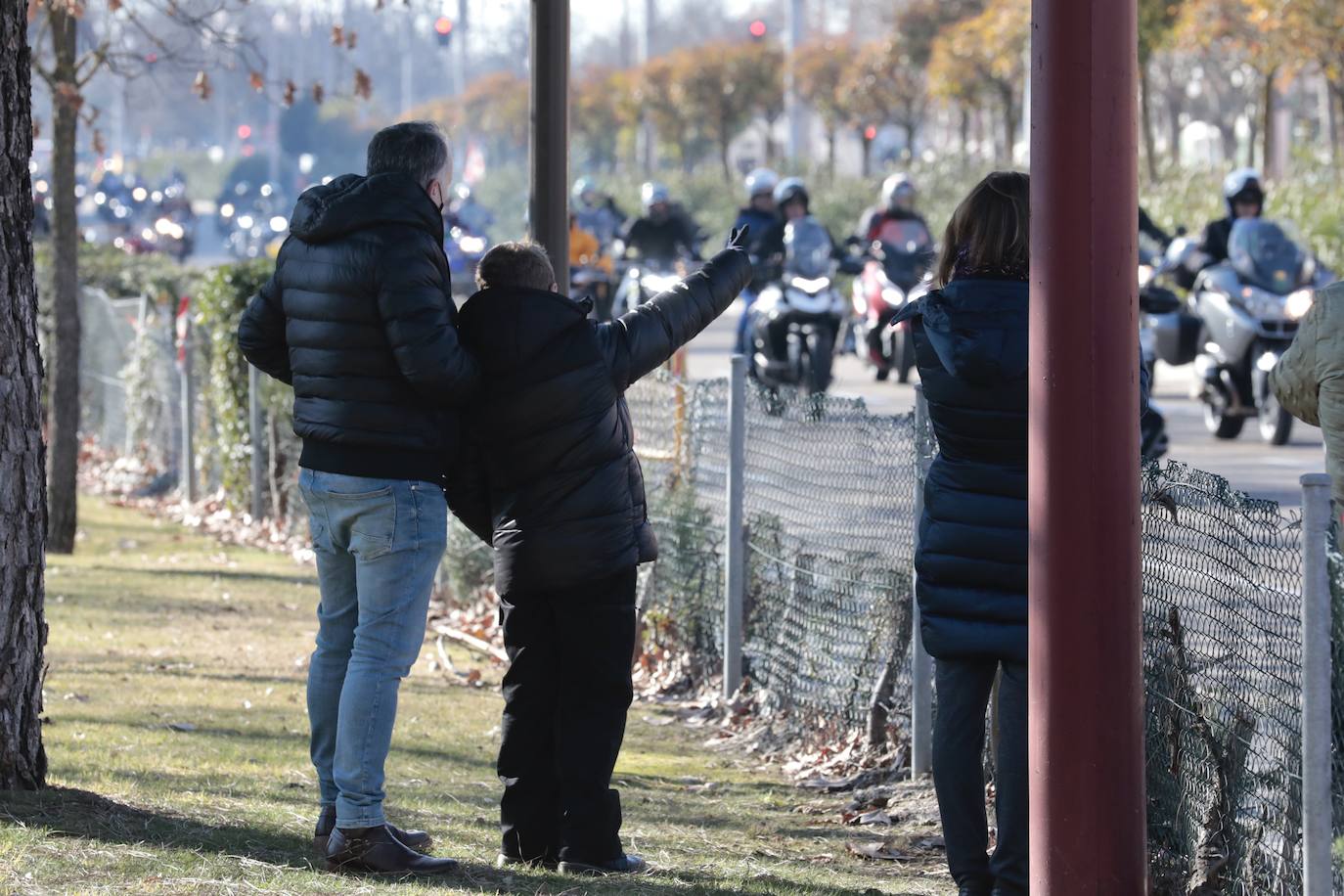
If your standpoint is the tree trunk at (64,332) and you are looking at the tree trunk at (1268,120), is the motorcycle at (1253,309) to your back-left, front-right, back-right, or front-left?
front-right

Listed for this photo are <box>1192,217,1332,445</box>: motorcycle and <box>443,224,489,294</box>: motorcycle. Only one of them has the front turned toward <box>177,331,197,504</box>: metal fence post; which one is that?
<box>443,224,489,294</box>: motorcycle

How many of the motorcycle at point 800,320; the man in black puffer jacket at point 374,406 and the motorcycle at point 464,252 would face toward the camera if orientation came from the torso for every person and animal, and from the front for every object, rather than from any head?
2

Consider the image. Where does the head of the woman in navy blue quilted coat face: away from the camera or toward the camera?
away from the camera

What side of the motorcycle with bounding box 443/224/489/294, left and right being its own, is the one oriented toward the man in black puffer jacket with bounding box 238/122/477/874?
front

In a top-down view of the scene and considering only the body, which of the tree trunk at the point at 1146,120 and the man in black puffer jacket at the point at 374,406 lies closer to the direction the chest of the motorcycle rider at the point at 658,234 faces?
the man in black puffer jacket

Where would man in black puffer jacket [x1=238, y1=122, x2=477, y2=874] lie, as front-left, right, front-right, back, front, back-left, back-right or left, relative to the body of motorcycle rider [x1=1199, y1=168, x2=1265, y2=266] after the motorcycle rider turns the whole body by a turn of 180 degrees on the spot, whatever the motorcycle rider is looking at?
back-left

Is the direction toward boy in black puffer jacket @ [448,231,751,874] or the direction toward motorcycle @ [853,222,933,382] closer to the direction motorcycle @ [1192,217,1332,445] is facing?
the boy in black puffer jacket

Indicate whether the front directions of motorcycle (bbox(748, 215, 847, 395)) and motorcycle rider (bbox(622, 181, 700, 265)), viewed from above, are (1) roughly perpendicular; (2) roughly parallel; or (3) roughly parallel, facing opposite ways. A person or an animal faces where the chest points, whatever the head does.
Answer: roughly parallel

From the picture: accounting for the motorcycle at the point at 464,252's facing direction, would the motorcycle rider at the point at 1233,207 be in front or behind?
in front

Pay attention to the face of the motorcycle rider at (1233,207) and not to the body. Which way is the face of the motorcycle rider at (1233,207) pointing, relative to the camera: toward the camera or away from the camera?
toward the camera

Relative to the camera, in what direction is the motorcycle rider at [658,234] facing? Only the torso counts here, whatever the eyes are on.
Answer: toward the camera

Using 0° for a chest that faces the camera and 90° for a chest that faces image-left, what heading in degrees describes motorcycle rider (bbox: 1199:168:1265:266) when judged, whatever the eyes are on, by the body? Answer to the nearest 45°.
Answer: approximately 315°

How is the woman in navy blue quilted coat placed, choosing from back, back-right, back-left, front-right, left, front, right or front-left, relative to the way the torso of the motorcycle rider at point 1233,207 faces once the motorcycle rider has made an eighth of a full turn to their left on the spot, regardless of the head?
right

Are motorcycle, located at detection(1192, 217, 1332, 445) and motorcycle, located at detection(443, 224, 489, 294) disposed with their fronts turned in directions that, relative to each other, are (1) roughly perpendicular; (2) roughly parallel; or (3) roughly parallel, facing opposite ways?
roughly parallel

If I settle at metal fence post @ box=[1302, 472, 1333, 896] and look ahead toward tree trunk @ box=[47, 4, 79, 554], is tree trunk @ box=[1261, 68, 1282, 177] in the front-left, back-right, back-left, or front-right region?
front-right

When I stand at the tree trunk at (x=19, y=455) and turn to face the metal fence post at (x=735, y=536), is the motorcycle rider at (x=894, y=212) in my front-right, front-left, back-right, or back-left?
front-left

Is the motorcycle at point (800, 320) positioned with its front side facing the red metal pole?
yes

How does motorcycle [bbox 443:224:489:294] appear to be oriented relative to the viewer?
toward the camera

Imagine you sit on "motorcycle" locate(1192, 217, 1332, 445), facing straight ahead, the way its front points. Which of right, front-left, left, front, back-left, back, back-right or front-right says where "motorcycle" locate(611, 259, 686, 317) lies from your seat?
back
